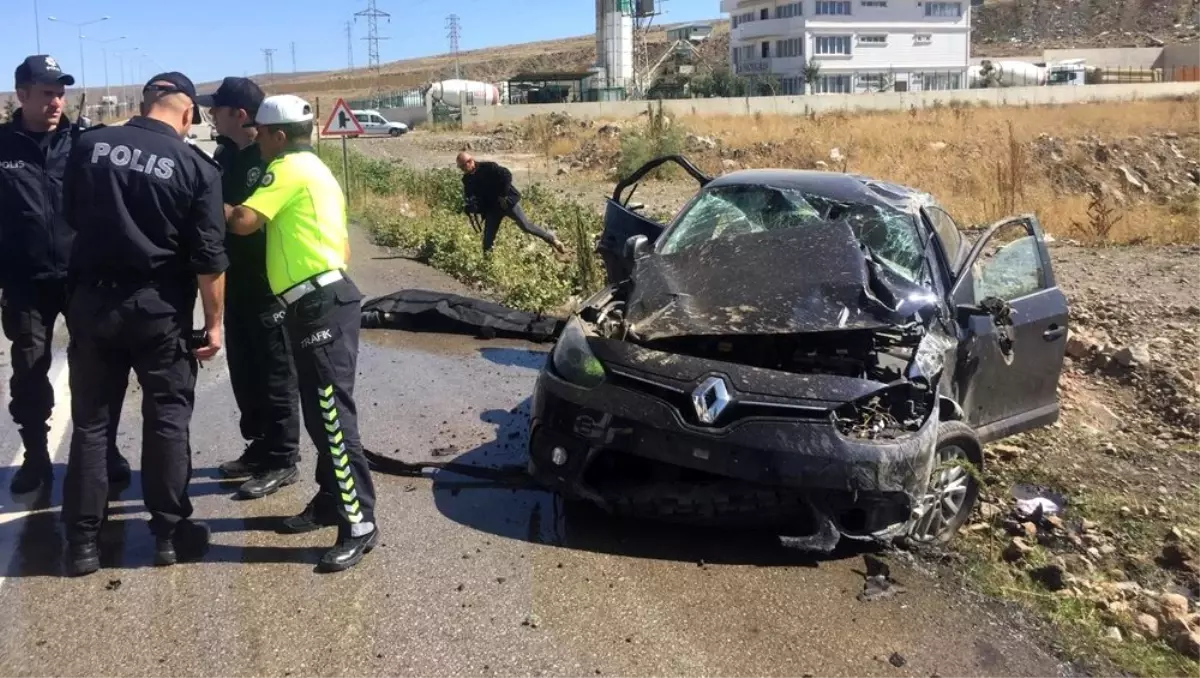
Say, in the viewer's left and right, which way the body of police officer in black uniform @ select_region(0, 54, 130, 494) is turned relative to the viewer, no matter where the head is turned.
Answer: facing the viewer and to the right of the viewer

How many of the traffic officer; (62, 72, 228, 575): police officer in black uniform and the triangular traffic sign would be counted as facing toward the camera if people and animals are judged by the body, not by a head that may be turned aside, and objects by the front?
1

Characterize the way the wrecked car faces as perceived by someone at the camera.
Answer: facing the viewer and to the left of the viewer

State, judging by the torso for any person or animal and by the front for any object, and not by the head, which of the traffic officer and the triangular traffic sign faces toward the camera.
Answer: the triangular traffic sign

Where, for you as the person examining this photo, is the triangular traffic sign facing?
facing the viewer

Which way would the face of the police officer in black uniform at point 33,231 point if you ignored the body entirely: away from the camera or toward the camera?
toward the camera

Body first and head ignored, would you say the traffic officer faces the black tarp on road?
no

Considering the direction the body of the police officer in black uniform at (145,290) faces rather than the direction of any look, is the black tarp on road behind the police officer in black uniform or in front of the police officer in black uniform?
in front

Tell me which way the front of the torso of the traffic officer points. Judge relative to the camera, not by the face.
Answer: to the viewer's left

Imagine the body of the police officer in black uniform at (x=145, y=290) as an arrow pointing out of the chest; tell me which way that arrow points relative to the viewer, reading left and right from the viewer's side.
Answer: facing away from the viewer and to the right of the viewer

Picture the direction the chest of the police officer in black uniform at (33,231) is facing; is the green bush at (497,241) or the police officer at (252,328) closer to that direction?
the police officer

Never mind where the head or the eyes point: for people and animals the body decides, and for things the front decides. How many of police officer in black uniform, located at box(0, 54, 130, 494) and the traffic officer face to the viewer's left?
1

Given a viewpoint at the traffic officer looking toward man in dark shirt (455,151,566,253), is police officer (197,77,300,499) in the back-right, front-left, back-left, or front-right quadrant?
front-left
